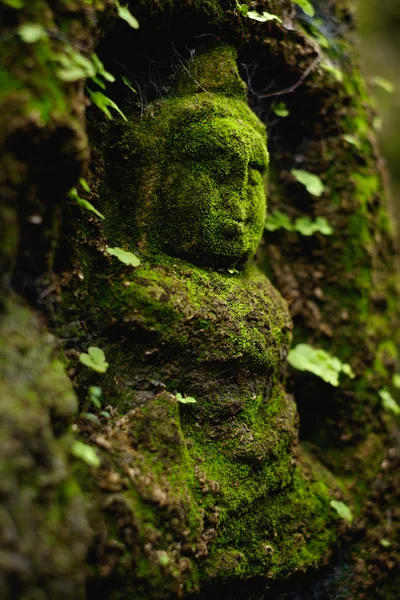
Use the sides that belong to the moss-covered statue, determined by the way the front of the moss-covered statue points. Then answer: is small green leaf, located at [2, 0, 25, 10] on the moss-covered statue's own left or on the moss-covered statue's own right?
on the moss-covered statue's own right

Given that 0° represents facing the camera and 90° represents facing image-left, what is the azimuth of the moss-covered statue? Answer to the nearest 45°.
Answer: approximately 315°

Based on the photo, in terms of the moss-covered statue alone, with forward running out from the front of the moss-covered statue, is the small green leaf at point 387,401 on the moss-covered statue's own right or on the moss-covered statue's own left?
on the moss-covered statue's own left
